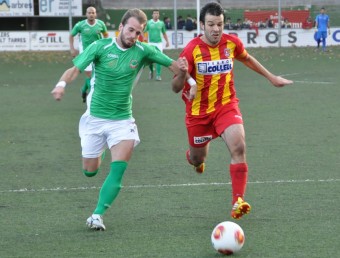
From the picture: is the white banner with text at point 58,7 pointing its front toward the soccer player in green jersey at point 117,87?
yes

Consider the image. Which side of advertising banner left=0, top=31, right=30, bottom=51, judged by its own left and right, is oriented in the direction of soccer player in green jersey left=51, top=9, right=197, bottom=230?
front

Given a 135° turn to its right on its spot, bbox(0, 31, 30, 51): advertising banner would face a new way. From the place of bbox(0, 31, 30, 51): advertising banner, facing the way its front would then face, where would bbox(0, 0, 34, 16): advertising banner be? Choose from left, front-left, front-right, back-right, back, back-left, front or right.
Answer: front-right

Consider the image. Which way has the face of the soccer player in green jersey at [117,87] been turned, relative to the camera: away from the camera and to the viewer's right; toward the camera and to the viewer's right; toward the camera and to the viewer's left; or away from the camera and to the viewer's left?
toward the camera and to the viewer's right

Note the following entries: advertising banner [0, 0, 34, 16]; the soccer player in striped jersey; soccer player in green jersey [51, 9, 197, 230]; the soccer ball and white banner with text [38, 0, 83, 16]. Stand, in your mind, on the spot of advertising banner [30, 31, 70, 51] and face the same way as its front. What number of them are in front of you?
3

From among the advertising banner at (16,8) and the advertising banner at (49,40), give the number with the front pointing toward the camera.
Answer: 2

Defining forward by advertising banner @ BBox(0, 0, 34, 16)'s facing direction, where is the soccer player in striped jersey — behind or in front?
in front

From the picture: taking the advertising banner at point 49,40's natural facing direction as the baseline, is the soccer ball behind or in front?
in front

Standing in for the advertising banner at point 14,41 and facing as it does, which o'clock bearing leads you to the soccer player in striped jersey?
The soccer player in striped jersey is roughly at 12 o'clock from the advertising banner.

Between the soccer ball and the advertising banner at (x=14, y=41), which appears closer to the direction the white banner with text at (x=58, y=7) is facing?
the soccer ball

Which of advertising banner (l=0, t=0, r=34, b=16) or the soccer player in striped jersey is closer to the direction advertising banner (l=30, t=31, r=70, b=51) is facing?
the soccer player in striped jersey

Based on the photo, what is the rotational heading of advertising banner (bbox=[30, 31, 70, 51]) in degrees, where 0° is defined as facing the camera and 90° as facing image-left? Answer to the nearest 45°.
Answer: approximately 0°

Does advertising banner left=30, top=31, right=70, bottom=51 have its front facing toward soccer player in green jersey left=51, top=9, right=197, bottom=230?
yes

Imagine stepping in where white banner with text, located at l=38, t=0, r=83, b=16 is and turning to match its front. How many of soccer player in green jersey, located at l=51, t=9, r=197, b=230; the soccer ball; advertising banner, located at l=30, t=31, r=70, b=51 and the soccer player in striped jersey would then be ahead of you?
4
